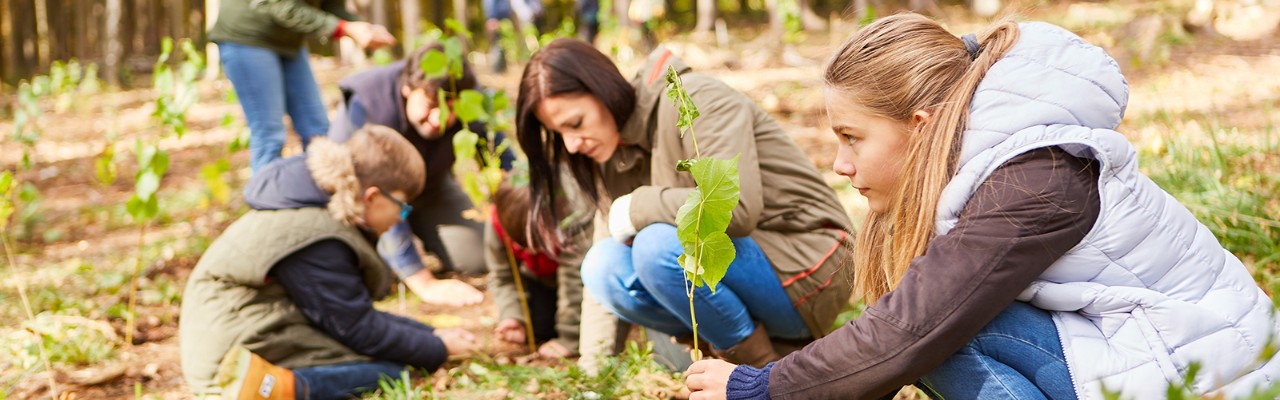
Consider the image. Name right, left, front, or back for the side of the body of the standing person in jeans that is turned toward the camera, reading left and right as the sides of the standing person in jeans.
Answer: right

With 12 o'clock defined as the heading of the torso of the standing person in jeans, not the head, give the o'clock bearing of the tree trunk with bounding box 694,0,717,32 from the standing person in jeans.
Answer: The tree trunk is roughly at 10 o'clock from the standing person in jeans.

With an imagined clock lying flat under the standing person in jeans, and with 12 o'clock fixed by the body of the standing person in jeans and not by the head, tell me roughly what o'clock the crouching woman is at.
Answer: The crouching woman is roughly at 2 o'clock from the standing person in jeans.

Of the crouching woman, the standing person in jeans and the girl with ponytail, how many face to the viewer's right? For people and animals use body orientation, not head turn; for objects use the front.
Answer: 1

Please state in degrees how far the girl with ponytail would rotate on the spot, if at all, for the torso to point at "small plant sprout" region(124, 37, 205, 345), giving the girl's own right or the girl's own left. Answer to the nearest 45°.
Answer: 0° — they already face it

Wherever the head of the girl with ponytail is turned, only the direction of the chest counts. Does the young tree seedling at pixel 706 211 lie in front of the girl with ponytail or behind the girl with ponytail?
in front

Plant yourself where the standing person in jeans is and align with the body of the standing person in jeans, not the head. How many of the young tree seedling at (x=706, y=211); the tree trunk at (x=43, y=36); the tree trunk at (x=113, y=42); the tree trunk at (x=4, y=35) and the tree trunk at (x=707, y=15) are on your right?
1

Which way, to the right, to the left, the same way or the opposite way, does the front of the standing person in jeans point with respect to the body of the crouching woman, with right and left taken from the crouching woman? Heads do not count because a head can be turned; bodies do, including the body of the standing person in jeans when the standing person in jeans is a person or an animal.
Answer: the opposite way

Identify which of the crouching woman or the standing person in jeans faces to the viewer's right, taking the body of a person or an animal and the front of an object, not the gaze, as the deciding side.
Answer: the standing person in jeans

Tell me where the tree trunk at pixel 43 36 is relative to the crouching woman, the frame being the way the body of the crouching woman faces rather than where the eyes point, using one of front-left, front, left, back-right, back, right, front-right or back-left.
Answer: right

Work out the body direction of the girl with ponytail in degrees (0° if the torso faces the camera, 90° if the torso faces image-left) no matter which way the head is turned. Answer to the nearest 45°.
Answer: approximately 90°

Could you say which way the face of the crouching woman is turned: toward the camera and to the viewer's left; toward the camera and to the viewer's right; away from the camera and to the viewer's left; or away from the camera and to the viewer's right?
toward the camera and to the viewer's left
